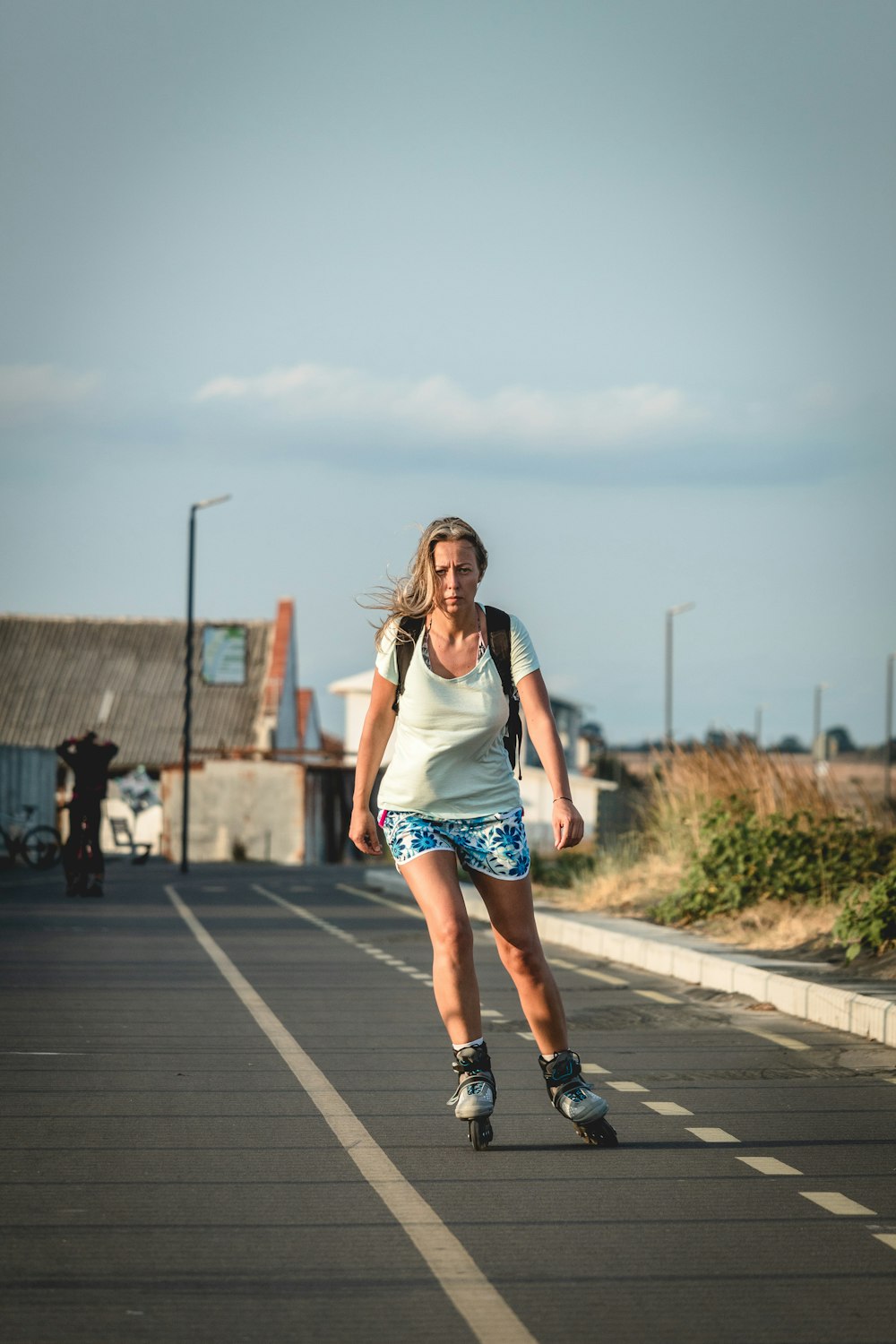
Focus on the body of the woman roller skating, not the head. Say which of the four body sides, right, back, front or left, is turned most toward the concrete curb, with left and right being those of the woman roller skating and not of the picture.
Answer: back

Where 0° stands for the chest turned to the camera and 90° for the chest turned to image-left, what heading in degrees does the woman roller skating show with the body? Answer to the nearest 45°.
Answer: approximately 0°

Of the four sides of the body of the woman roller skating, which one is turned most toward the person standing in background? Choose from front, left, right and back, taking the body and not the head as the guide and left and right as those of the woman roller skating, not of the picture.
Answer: back

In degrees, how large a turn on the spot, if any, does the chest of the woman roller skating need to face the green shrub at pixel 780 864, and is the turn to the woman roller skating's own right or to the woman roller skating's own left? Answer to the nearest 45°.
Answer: approximately 180°

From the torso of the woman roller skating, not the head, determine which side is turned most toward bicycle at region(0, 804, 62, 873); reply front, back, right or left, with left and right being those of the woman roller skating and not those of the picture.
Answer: back

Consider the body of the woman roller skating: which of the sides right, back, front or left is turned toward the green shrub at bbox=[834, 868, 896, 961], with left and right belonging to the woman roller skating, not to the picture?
back
